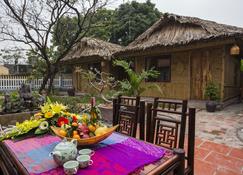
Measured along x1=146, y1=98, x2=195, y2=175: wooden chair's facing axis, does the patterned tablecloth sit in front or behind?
in front

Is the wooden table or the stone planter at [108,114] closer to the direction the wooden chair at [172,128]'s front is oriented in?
the wooden table

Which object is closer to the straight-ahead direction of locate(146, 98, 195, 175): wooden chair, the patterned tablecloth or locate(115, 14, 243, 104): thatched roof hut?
the patterned tablecloth

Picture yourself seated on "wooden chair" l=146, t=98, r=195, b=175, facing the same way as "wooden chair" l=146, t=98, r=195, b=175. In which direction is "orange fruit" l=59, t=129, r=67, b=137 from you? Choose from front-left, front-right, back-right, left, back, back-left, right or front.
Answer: front-right

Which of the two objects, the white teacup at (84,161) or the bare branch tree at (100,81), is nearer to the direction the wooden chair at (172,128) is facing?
the white teacup

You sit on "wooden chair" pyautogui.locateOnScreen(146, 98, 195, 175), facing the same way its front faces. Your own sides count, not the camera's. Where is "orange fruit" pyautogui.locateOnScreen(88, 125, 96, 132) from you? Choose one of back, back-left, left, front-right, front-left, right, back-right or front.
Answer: front-right

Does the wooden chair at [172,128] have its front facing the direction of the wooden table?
yes
